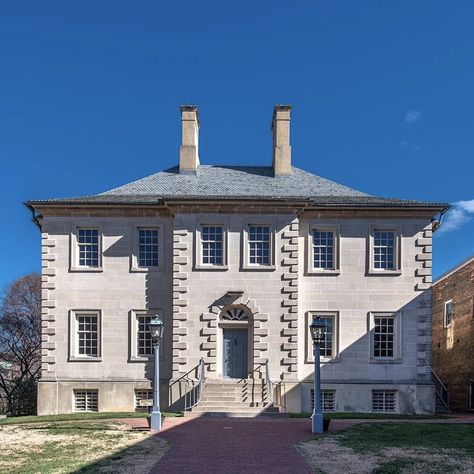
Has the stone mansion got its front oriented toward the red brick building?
no

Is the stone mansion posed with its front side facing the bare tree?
no

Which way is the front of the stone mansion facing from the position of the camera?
facing the viewer

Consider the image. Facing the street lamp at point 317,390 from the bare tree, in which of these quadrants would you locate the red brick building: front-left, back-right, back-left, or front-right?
front-left

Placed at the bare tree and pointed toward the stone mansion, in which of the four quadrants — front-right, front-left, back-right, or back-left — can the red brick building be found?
front-left
